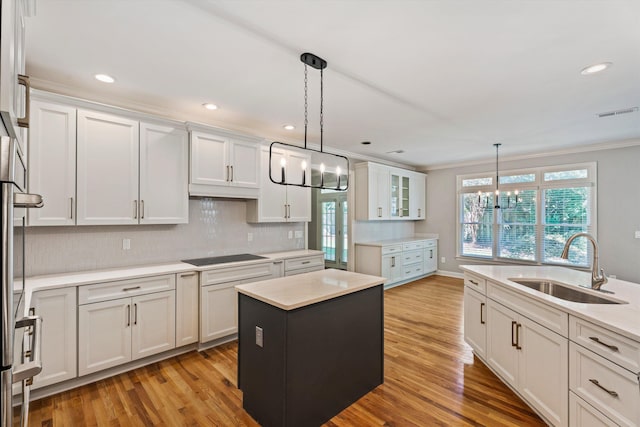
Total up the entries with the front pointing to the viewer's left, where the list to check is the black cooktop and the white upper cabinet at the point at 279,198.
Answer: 0

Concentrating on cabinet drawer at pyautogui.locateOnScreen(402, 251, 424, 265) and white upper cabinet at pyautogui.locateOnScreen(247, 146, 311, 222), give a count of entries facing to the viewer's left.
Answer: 0

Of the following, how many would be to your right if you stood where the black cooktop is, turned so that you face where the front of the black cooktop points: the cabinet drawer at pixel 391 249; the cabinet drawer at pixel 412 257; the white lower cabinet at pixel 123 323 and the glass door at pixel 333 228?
1

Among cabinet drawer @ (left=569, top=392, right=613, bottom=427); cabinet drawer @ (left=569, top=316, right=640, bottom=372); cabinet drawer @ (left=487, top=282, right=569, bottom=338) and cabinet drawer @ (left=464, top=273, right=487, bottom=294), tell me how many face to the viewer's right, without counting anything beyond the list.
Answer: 0

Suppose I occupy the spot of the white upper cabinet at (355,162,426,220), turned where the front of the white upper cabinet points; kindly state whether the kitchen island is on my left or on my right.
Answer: on my right

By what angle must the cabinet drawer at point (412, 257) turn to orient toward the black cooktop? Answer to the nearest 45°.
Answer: approximately 90° to its right

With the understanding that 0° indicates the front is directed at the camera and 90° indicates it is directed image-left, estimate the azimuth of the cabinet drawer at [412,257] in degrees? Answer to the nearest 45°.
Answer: approximately 315°

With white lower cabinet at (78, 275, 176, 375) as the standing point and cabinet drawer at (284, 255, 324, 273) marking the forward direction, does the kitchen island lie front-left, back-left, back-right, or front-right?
front-right

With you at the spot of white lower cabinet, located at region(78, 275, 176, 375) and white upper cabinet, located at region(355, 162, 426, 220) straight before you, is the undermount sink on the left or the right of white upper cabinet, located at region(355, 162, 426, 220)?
right

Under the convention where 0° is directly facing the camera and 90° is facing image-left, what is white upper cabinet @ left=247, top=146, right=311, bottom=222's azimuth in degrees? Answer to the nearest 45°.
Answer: approximately 315°

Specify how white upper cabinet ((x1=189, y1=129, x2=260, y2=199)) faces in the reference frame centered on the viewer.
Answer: facing the viewer and to the right of the viewer

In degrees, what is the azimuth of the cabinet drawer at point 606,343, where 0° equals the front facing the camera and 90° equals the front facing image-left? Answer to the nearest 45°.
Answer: approximately 45°

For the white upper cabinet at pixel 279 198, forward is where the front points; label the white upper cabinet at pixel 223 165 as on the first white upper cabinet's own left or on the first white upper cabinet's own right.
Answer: on the first white upper cabinet's own right

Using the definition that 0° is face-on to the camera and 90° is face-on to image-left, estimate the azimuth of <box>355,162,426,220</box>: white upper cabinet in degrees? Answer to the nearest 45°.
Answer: approximately 315°
